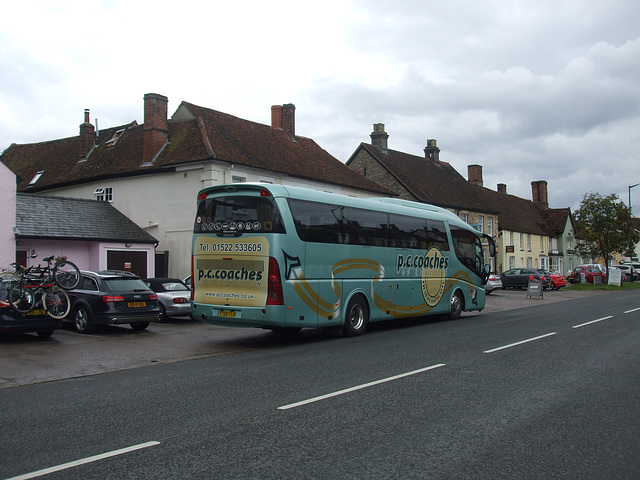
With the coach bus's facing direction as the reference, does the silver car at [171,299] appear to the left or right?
on its left

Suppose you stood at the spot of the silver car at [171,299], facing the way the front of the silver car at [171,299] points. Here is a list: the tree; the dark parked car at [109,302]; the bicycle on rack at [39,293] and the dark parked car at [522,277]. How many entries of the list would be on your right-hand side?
2

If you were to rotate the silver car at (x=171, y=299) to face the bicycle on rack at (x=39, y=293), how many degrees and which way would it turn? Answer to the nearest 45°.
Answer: approximately 90° to its left

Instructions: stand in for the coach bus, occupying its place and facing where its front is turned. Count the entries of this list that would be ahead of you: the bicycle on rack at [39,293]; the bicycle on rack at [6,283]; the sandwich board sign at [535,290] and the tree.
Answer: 2

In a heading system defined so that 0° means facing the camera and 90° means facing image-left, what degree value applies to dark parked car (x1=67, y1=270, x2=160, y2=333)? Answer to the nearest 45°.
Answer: approximately 135°

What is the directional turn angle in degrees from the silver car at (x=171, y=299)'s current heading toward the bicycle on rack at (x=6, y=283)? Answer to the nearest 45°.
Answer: approximately 90° to its left

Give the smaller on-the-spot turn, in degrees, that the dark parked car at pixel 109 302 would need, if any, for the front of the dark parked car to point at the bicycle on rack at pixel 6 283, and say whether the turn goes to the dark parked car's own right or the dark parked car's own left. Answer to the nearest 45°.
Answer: approximately 90° to the dark parked car's own left

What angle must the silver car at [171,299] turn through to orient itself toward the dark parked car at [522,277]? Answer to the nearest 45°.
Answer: approximately 90° to its right

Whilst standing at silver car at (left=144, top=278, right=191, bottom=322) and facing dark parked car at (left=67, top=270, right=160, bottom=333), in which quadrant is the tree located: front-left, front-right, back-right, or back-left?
back-left

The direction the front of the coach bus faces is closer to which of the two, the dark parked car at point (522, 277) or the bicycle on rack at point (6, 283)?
the dark parked car

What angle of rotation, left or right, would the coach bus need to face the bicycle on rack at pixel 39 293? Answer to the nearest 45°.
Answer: approximately 135° to its left

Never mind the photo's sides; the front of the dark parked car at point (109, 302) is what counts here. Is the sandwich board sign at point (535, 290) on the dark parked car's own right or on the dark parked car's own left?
on the dark parked car's own right
